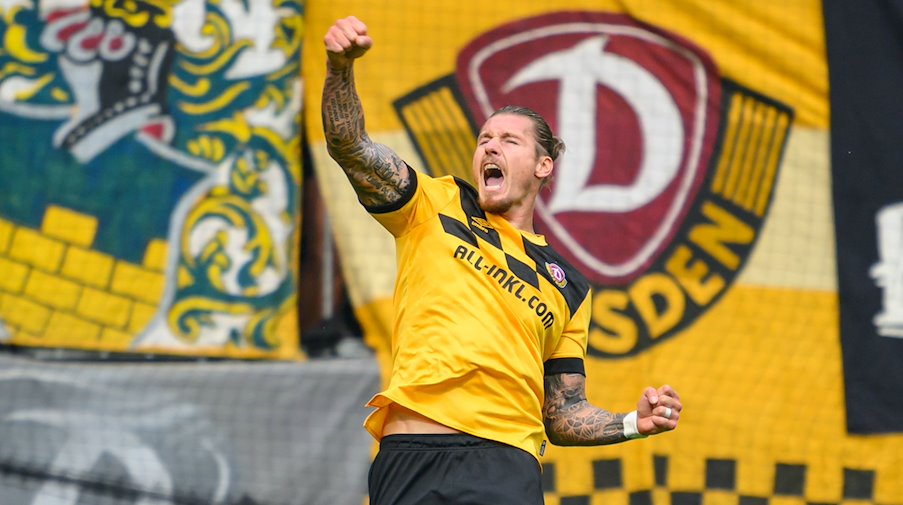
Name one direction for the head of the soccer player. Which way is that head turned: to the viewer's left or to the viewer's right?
to the viewer's left

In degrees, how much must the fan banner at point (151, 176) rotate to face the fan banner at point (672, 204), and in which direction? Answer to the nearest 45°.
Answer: approximately 90° to its left

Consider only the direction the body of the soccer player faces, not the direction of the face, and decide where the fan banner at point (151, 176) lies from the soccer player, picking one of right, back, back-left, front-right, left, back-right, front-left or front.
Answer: back-right

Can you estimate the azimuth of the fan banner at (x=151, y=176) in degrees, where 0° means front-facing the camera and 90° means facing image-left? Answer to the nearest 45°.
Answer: approximately 0°

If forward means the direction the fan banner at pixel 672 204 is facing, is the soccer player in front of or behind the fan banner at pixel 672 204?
in front

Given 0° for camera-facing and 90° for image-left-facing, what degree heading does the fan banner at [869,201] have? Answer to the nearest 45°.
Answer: approximately 0°

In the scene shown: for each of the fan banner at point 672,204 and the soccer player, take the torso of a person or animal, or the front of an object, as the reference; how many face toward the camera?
2

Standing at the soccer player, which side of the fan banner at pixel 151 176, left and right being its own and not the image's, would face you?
front

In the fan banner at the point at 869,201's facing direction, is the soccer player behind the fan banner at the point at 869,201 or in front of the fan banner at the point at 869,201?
in front
